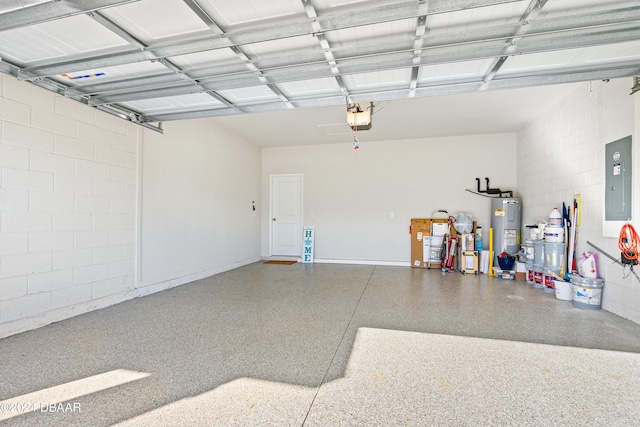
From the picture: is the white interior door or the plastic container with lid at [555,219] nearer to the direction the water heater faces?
the plastic container with lid

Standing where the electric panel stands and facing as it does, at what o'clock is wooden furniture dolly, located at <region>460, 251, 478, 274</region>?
The wooden furniture dolly is roughly at 3 o'clock from the electric panel.

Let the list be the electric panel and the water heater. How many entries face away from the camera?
0

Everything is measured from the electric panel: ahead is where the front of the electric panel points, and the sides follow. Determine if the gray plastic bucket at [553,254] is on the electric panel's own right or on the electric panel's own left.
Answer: on the electric panel's own right

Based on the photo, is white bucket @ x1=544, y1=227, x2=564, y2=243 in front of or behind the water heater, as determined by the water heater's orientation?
in front

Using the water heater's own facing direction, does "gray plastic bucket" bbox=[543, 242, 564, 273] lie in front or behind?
in front

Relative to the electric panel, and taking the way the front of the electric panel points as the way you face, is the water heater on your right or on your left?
on your right

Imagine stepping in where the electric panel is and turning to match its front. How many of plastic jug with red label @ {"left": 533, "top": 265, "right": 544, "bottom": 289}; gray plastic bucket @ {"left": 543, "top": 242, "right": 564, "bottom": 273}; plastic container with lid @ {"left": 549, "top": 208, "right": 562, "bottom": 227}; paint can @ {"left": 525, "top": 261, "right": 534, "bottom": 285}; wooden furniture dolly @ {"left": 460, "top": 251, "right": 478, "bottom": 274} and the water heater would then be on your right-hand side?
6

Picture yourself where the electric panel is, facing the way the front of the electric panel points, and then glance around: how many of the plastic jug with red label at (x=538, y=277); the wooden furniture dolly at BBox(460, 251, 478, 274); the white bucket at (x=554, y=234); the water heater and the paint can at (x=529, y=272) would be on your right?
5

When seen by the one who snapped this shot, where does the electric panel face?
facing the viewer and to the left of the viewer

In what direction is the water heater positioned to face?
toward the camera

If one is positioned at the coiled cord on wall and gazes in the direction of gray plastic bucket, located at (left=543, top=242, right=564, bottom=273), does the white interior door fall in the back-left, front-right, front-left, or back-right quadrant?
front-left

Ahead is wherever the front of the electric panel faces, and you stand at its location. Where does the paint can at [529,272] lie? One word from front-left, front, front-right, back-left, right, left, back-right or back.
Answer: right
